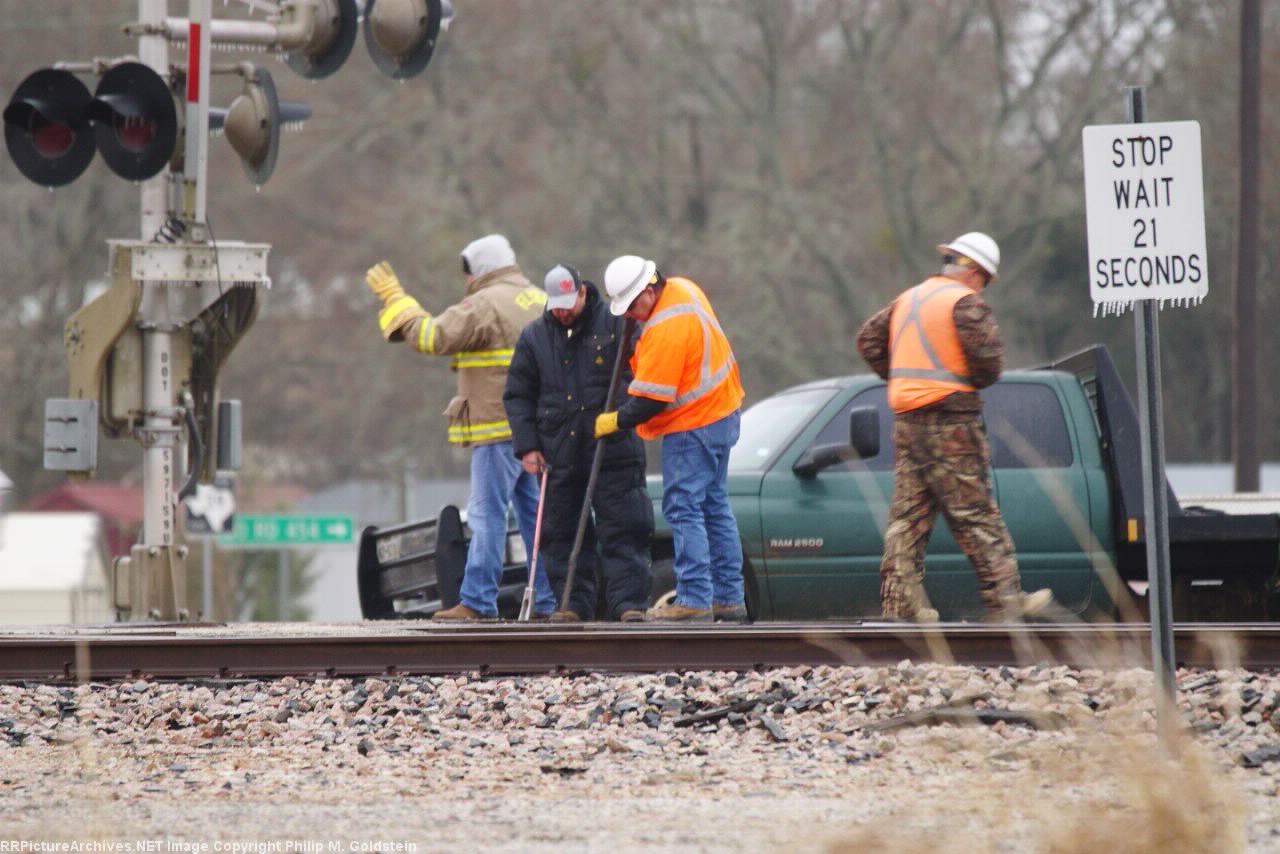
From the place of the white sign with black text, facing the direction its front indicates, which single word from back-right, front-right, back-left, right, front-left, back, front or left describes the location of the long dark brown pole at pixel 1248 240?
back

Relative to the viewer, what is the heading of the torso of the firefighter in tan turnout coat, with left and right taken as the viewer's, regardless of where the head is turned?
facing away from the viewer and to the left of the viewer

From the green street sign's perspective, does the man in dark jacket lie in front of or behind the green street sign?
in front

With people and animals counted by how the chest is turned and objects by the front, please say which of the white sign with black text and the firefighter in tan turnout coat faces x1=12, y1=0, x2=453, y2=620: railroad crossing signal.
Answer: the firefighter in tan turnout coat

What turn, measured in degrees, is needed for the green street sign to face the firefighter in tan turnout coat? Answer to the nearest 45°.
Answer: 0° — it already faces them

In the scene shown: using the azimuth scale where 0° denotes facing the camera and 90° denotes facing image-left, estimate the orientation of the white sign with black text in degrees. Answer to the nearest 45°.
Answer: approximately 0°

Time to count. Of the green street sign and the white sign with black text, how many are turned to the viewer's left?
0

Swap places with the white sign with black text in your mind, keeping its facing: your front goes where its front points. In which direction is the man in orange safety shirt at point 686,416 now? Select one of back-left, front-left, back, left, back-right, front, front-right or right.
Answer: back-right

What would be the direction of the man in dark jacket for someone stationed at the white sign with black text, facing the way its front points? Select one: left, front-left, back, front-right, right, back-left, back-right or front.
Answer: back-right

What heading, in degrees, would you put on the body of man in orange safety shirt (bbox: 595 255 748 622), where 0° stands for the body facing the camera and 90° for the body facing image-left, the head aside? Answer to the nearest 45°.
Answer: approximately 90°

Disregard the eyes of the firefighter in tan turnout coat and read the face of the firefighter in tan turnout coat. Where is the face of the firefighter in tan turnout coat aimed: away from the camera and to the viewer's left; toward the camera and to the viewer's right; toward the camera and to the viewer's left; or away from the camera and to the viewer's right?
away from the camera and to the viewer's left

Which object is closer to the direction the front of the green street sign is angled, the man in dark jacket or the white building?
the man in dark jacket

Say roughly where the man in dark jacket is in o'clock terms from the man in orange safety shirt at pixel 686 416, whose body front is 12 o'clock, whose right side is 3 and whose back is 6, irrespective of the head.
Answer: The man in dark jacket is roughly at 1 o'clock from the man in orange safety shirt.
